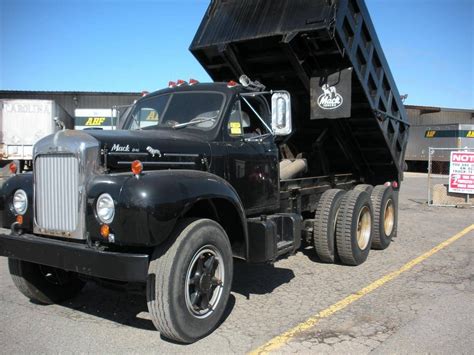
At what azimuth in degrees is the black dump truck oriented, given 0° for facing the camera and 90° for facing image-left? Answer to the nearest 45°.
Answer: approximately 45°

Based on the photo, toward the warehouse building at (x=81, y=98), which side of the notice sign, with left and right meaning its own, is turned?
right

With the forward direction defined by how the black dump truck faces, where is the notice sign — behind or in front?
behind

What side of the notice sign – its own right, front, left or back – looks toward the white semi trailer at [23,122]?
right

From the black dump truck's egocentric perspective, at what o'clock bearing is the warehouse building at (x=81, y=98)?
The warehouse building is roughly at 4 o'clock from the black dump truck.

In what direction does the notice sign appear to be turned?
toward the camera

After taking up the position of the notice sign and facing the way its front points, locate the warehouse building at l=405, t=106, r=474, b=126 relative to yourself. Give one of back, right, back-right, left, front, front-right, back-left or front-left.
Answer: back

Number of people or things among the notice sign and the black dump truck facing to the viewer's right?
0

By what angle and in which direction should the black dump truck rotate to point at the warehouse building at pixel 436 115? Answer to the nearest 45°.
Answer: approximately 180°
